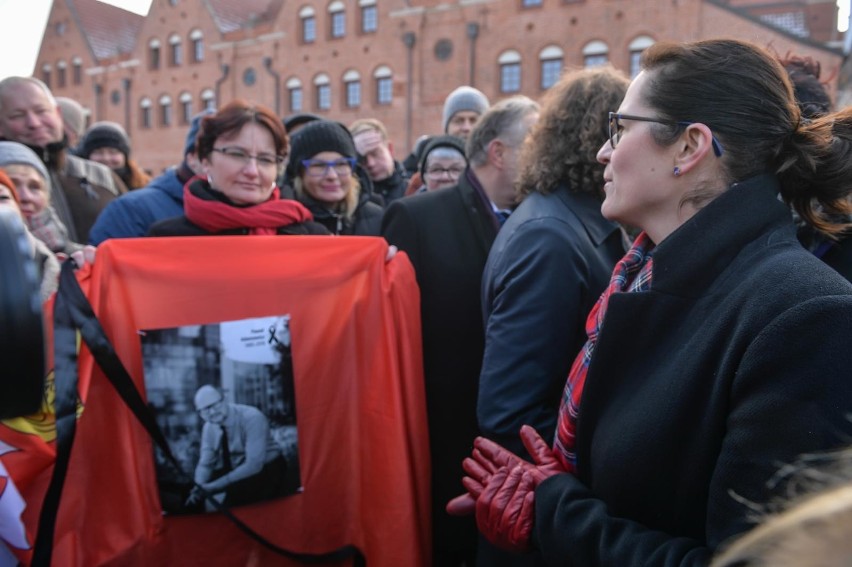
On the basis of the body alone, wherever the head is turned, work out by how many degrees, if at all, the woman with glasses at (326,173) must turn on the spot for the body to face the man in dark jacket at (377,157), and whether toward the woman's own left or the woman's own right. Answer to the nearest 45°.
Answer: approximately 180°

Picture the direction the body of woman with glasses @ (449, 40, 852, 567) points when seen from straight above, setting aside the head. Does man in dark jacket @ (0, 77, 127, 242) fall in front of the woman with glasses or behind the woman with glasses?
in front

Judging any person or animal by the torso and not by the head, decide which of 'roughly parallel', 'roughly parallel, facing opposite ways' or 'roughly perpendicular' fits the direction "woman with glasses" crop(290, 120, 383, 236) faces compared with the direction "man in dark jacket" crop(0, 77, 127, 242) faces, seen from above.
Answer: roughly parallel

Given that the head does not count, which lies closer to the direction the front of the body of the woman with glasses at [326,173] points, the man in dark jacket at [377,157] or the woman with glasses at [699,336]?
the woman with glasses

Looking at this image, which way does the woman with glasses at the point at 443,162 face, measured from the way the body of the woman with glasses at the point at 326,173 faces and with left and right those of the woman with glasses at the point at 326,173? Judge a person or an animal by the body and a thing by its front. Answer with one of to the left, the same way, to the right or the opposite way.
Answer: the same way

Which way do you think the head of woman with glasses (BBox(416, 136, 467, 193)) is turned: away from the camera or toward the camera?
toward the camera

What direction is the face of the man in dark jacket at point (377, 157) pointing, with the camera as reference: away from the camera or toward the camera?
toward the camera

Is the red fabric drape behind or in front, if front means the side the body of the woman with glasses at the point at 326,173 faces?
in front

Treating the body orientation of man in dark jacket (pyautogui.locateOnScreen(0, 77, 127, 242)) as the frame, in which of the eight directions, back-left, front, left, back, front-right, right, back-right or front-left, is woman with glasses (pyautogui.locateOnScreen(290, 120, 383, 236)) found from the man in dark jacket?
front-left

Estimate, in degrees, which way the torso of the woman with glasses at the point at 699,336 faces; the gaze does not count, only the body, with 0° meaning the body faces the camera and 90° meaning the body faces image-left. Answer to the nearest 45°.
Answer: approximately 90°

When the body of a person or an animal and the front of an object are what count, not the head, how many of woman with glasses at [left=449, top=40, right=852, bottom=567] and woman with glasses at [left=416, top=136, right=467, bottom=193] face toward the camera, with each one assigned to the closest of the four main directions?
1

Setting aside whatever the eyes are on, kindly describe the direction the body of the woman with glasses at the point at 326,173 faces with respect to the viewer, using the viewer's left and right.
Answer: facing the viewer

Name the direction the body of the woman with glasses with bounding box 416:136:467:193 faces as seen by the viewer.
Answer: toward the camera

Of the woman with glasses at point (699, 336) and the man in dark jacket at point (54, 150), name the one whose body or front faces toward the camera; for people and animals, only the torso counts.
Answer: the man in dark jacket

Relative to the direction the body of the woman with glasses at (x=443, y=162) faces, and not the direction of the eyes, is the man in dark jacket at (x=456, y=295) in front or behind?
in front

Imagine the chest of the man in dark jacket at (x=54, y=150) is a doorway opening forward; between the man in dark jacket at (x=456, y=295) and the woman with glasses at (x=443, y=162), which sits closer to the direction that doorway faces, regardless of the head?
the man in dark jacket

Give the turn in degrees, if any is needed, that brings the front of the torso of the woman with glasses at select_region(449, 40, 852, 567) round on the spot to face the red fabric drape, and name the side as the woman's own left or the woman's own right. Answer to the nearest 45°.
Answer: approximately 45° to the woman's own right

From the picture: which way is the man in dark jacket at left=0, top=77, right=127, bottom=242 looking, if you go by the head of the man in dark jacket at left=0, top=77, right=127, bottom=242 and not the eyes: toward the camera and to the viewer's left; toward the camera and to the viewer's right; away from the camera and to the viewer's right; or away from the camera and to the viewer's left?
toward the camera and to the viewer's right
